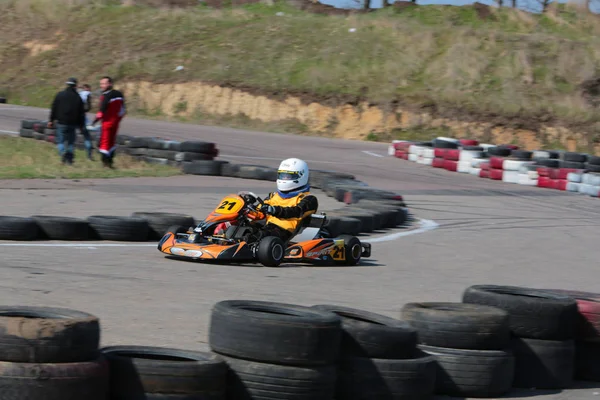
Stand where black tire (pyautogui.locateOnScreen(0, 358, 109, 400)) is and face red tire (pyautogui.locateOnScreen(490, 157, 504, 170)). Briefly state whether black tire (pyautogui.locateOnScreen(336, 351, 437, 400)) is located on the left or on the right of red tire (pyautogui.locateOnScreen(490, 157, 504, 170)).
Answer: right

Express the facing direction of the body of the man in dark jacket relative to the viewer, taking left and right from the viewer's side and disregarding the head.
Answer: facing away from the viewer

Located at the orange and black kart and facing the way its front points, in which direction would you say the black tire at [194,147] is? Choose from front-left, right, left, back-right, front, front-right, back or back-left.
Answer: back-right

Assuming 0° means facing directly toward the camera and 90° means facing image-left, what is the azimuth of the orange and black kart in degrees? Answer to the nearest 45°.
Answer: approximately 45°

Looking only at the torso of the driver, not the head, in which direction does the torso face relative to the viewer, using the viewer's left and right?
facing the viewer and to the left of the viewer

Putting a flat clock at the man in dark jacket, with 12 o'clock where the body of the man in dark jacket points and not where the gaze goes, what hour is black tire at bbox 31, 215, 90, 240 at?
The black tire is roughly at 6 o'clock from the man in dark jacket.

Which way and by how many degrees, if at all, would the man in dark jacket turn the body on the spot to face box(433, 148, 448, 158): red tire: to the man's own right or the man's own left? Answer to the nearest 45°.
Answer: approximately 45° to the man's own right

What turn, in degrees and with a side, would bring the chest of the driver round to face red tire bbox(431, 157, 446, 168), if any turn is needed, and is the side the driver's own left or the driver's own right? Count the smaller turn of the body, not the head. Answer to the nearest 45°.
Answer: approximately 135° to the driver's own right

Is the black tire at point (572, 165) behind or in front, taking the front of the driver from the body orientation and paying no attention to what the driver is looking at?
behind

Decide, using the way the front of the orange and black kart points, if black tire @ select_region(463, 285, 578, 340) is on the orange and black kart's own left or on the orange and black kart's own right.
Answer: on the orange and black kart's own left

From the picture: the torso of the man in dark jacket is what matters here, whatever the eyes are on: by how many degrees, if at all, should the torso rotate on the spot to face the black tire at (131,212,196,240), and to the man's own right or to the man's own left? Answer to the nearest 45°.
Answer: approximately 180°

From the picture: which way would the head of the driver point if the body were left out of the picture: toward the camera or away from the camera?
toward the camera

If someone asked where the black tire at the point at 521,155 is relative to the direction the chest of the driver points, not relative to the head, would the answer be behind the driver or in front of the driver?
behind
